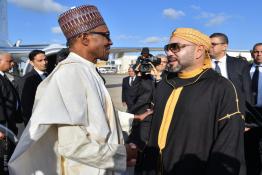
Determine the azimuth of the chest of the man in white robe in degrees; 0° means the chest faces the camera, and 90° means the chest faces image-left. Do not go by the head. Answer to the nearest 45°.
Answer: approximately 270°

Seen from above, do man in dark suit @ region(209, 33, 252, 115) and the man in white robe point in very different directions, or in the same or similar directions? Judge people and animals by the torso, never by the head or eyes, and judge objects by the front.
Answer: very different directions

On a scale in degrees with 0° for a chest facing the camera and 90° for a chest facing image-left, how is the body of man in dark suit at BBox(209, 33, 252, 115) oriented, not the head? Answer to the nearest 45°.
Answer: approximately 45°

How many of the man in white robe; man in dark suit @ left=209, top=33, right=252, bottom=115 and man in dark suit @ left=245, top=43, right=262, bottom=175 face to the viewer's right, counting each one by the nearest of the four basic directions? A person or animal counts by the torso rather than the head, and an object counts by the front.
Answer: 1

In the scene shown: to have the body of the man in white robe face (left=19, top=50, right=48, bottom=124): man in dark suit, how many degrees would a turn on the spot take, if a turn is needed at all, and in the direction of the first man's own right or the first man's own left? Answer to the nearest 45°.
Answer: approximately 90° to the first man's own left

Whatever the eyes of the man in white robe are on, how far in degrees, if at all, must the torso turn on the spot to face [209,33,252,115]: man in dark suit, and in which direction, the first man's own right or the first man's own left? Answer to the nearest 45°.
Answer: approximately 45° to the first man's own left

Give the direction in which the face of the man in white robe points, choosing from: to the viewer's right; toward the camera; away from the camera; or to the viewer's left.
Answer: to the viewer's right

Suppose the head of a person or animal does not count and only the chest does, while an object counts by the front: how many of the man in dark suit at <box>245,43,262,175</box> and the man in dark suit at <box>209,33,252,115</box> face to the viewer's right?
0

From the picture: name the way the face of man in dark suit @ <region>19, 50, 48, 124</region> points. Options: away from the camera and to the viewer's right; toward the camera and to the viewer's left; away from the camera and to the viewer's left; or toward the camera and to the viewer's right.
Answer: toward the camera and to the viewer's right
